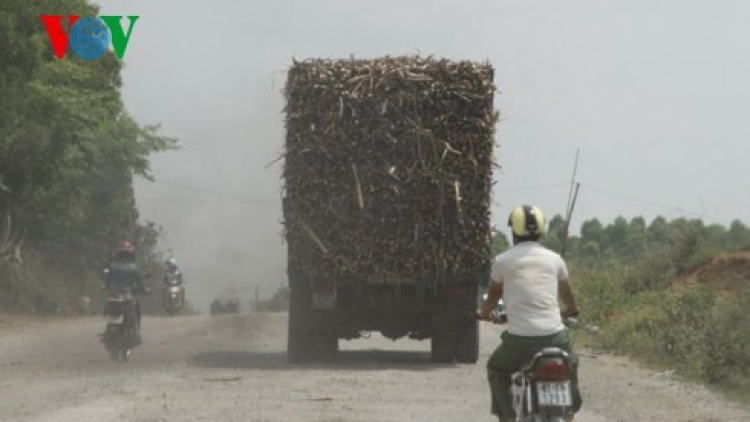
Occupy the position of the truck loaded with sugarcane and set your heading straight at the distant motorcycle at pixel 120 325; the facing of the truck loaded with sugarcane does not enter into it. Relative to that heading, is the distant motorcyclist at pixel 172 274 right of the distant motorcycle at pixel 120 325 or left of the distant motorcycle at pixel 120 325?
right

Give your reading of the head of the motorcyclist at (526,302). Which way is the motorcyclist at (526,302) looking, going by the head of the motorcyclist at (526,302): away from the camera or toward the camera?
away from the camera

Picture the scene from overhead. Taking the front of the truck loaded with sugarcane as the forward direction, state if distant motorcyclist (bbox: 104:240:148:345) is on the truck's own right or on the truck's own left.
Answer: on the truck's own left

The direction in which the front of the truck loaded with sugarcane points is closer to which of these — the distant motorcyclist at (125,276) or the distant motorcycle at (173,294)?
the distant motorcycle

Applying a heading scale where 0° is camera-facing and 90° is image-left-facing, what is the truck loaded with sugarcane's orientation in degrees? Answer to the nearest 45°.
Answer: approximately 180°

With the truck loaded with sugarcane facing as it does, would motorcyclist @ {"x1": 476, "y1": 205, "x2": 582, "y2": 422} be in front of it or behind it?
behind

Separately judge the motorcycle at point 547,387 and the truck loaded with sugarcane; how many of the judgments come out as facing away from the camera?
2

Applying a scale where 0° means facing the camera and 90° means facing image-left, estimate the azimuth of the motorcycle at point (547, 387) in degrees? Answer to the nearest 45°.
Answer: approximately 180°

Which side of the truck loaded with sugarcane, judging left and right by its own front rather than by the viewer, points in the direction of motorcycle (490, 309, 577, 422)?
back
